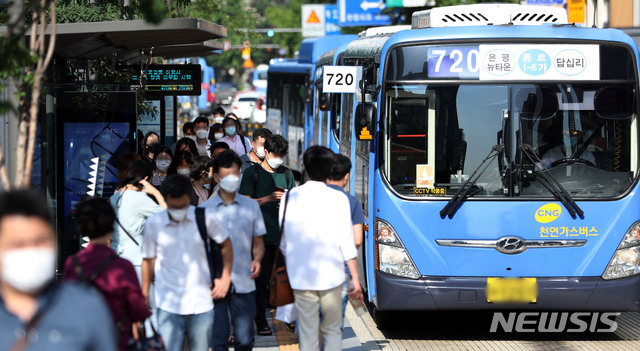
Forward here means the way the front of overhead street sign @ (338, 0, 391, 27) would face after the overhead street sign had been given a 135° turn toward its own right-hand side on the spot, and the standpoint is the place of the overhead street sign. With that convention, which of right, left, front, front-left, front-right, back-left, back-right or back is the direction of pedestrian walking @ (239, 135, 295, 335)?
back-left

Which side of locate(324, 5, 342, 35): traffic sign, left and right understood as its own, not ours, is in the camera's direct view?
front

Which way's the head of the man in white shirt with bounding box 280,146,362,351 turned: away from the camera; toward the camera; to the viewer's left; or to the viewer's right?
away from the camera

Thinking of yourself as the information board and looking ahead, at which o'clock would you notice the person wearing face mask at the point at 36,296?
The person wearing face mask is roughly at 12 o'clock from the information board.

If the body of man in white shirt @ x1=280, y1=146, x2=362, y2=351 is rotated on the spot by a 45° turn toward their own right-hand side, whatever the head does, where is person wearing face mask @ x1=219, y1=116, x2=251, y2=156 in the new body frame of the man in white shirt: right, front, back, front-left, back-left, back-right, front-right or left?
front-left

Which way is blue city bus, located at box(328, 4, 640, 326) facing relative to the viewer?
toward the camera

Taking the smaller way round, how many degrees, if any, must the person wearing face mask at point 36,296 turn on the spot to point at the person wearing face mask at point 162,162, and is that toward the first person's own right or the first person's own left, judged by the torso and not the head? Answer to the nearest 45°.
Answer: approximately 180°

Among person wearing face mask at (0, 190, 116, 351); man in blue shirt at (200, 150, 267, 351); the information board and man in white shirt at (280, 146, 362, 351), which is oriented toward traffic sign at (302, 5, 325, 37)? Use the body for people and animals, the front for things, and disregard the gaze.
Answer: the man in white shirt

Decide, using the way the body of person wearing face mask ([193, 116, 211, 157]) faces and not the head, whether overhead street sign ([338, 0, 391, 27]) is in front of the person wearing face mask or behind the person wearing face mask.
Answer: behind

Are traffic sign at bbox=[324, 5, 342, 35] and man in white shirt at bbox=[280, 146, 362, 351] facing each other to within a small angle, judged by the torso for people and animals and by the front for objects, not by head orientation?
yes

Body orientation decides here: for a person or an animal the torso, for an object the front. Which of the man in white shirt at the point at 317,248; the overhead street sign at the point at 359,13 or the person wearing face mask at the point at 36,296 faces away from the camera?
the man in white shirt

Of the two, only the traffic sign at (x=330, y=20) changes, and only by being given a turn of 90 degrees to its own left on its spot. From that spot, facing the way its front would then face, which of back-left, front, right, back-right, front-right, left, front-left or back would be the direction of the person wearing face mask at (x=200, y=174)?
right

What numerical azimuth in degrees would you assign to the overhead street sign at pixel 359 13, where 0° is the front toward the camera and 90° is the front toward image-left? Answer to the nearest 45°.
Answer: approximately 0°
